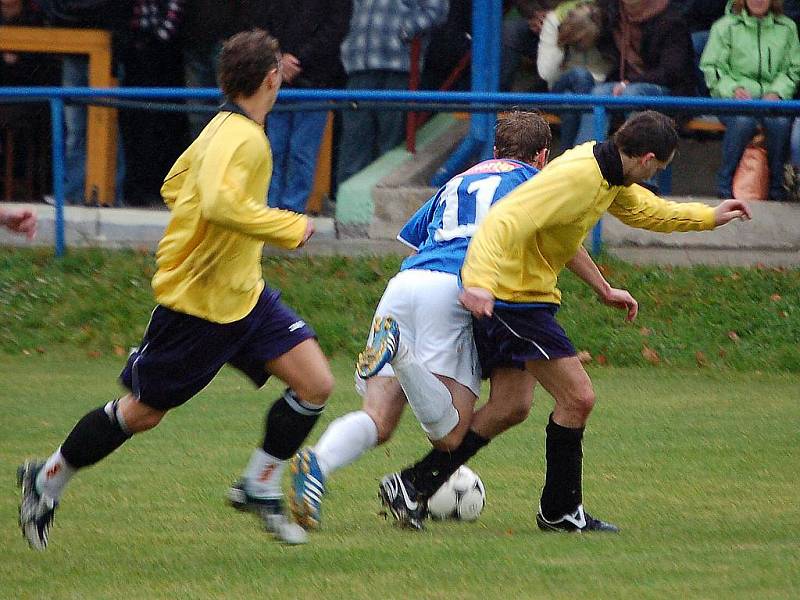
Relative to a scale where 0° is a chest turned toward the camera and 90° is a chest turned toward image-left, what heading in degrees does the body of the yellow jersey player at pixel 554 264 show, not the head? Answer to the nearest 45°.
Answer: approximately 270°

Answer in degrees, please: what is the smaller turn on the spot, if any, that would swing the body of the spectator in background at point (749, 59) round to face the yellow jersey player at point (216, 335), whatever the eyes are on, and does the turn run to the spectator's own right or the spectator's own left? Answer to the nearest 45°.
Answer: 0° — they already face them

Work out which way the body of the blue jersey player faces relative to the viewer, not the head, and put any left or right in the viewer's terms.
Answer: facing away from the viewer and to the right of the viewer

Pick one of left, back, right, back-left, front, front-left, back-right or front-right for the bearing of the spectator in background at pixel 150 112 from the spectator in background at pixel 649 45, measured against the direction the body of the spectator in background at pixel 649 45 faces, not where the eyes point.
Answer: front-right

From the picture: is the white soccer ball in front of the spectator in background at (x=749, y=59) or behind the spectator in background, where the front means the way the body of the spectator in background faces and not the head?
in front

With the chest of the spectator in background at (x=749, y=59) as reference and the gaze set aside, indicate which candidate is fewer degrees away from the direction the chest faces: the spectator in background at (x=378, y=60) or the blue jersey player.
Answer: the blue jersey player

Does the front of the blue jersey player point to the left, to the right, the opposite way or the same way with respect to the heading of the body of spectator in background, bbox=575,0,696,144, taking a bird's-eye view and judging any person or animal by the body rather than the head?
the opposite way

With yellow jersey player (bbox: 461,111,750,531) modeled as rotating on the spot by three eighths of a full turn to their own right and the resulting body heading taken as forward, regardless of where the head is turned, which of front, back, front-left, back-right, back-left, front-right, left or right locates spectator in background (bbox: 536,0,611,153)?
back-right

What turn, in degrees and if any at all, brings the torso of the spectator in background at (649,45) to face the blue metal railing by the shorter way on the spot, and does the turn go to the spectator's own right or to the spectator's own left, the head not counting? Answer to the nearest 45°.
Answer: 0° — they already face it

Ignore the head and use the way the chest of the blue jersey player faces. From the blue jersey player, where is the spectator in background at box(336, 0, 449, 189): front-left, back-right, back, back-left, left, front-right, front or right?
front-left

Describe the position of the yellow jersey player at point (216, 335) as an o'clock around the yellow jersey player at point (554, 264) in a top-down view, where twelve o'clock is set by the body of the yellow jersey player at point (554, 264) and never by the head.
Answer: the yellow jersey player at point (216, 335) is roughly at 5 o'clock from the yellow jersey player at point (554, 264).

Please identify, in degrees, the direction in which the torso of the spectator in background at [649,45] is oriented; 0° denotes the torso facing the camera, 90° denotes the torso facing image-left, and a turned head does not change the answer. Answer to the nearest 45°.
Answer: approximately 45°
